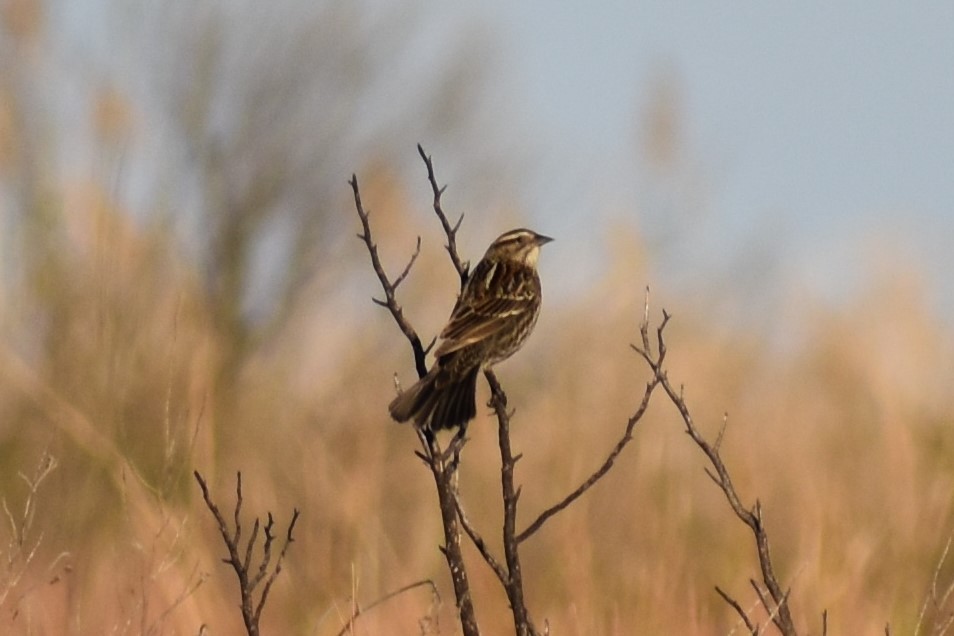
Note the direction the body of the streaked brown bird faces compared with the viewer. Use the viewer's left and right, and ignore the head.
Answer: facing away from the viewer and to the right of the viewer
